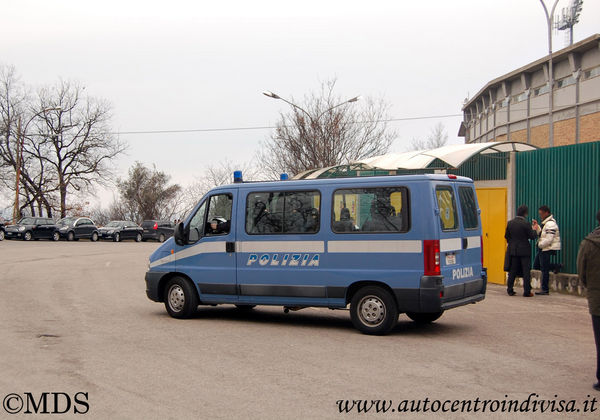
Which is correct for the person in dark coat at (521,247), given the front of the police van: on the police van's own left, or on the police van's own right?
on the police van's own right

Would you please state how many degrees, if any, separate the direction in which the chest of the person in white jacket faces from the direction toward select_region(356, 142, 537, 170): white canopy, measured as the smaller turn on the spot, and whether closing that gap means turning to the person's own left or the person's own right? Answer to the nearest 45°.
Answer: approximately 45° to the person's own right

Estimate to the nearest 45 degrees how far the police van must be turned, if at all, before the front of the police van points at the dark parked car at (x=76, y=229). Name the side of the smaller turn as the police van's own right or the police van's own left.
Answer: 0° — it already faces it

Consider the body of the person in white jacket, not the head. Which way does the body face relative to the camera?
to the viewer's left

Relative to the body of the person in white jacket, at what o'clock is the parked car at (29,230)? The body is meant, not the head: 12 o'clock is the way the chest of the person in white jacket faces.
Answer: The parked car is roughly at 1 o'clock from the person in white jacket.

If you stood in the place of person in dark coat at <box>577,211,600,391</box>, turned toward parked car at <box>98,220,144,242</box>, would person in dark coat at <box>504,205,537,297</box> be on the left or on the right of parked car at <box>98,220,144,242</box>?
right

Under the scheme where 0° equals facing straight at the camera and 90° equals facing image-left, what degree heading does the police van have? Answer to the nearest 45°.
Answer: approximately 135°

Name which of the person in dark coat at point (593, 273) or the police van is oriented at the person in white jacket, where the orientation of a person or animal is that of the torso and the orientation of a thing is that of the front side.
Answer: the person in dark coat
